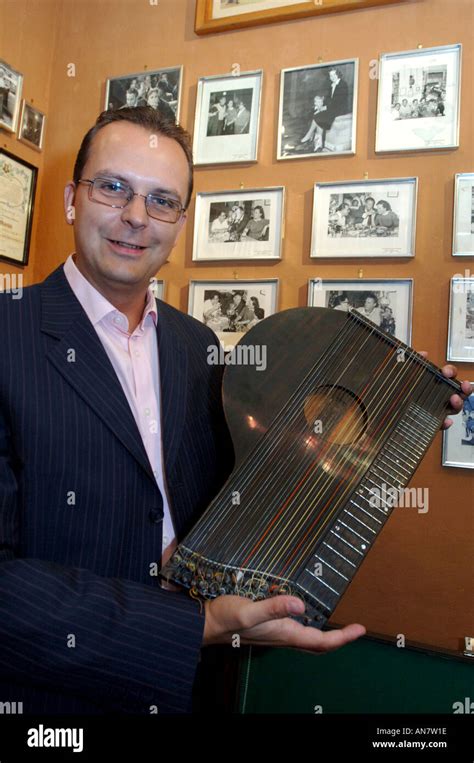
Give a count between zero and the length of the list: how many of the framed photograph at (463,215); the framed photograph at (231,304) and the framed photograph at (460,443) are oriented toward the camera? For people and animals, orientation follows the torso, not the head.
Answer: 3

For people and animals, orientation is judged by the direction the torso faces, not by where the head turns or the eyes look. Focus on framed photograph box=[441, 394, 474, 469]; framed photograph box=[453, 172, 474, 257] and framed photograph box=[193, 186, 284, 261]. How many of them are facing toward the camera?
3

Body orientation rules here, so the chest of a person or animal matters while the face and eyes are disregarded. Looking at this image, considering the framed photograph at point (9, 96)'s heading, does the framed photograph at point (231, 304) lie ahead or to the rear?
ahead

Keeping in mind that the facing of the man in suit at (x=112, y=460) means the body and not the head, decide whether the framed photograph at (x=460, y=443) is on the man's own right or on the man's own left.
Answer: on the man's own left

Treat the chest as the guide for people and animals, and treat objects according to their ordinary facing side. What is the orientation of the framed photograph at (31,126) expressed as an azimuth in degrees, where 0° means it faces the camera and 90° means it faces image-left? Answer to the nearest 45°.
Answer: approximately 315°
